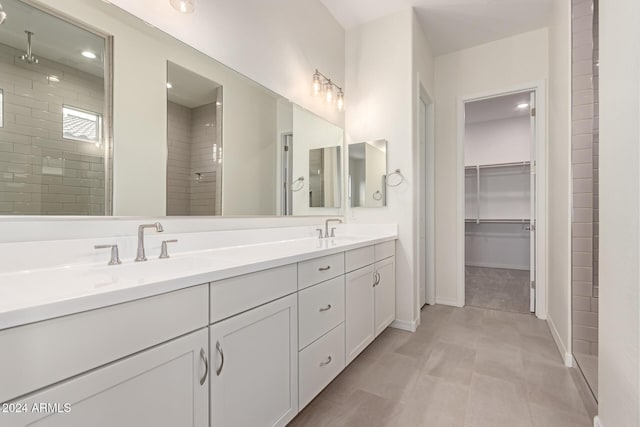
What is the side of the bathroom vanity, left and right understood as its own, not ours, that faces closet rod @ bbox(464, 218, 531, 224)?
left

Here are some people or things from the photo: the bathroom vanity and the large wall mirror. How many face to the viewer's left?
0

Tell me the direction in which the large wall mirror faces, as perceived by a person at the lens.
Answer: facing the viewer and to the right of the viewer

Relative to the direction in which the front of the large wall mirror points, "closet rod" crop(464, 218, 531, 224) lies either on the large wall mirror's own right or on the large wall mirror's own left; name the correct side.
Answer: on the large wall mirror's own left
